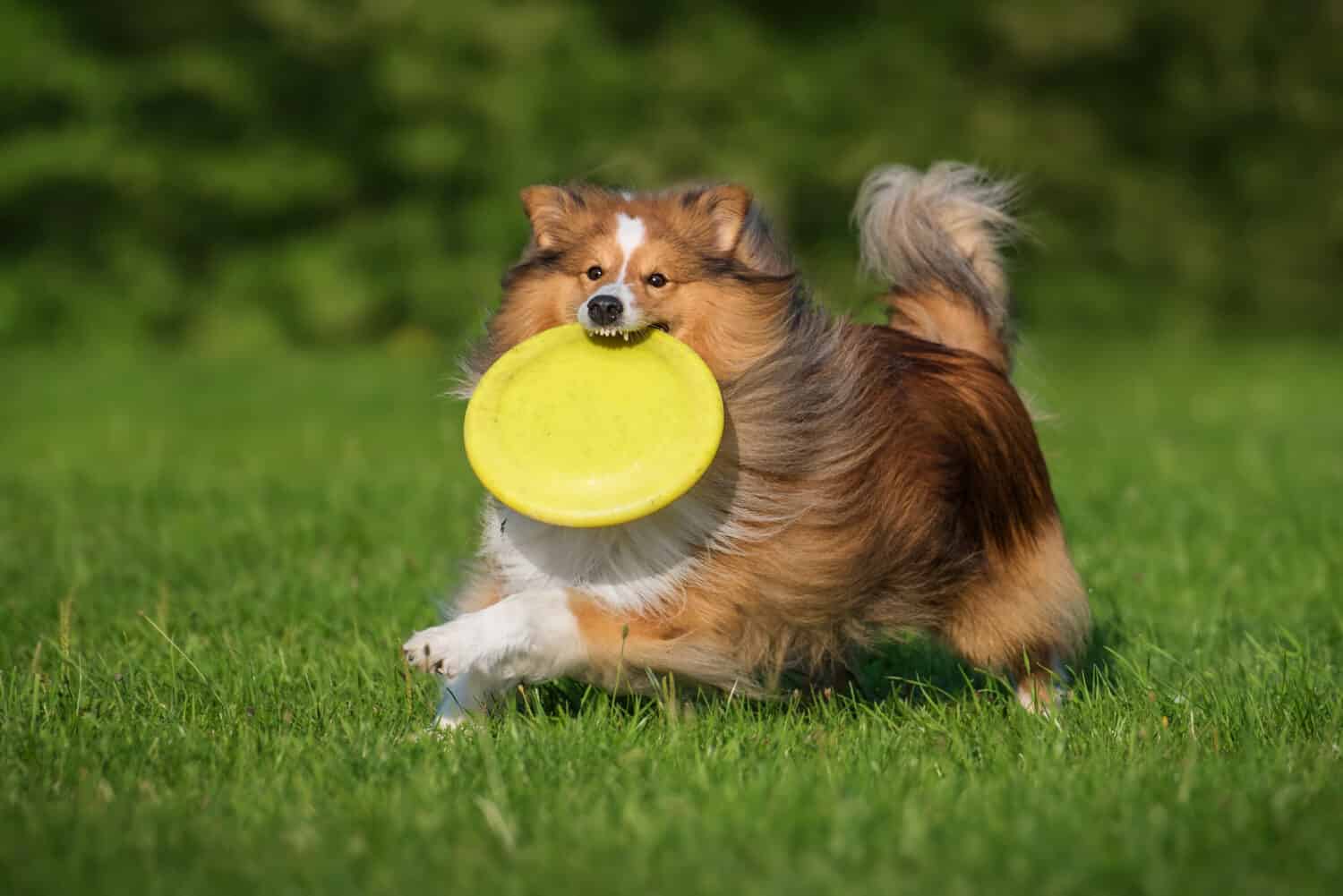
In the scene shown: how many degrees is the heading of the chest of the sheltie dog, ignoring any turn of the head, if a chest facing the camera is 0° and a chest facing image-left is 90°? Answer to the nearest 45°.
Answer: approximately 45°
